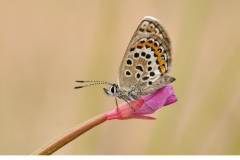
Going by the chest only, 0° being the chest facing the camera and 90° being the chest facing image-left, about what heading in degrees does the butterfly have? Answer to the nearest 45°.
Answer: approximately 90°
